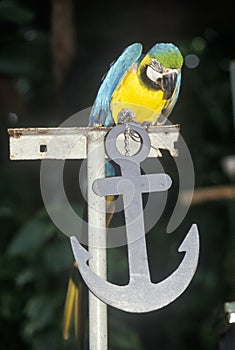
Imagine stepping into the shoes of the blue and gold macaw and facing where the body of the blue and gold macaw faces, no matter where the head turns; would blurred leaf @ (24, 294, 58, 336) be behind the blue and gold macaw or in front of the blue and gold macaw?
behind

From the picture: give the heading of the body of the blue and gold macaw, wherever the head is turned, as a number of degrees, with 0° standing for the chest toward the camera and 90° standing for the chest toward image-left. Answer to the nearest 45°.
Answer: approximately 315°

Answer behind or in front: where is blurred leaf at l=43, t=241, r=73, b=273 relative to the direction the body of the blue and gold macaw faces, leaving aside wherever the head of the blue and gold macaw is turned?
behind

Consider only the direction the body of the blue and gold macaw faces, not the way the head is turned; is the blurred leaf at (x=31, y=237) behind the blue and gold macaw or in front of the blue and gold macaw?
behind
